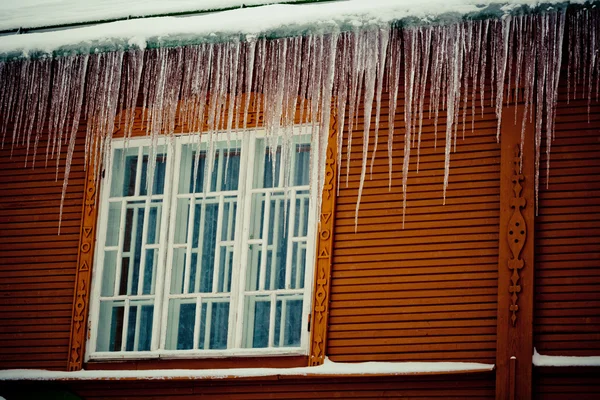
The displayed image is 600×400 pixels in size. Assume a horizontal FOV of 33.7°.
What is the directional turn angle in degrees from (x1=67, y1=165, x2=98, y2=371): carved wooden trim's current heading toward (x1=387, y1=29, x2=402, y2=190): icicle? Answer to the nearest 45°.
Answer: approximately 45° to its left

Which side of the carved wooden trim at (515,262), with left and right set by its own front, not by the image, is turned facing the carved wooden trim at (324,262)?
right

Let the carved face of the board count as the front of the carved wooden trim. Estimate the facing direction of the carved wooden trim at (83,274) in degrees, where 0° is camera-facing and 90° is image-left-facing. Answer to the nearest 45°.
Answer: approximately 0°

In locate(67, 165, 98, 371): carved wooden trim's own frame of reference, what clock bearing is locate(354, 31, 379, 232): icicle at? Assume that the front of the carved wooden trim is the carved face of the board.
The icicle is roughly at 10 o'clock from the carved wooden trim.

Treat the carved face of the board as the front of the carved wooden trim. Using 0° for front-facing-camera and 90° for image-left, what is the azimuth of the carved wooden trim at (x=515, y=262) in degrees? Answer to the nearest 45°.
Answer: approximately 0°

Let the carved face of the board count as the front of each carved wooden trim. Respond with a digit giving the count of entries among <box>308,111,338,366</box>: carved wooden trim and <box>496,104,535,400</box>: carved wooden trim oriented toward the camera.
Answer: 2

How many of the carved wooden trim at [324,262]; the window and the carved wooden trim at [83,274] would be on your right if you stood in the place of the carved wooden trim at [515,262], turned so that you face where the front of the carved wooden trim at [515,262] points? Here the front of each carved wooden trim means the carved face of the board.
3

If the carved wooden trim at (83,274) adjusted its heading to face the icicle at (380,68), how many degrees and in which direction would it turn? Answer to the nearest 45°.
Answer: approximately 45° to its left

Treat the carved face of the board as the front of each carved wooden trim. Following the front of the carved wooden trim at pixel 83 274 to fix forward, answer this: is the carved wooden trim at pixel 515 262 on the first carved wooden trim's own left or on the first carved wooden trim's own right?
on the first carved wooden trim's own left

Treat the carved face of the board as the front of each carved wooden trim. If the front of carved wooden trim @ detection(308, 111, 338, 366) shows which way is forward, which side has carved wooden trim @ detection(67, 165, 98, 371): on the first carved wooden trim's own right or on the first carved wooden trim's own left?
on the first carved wooden trim's own right
